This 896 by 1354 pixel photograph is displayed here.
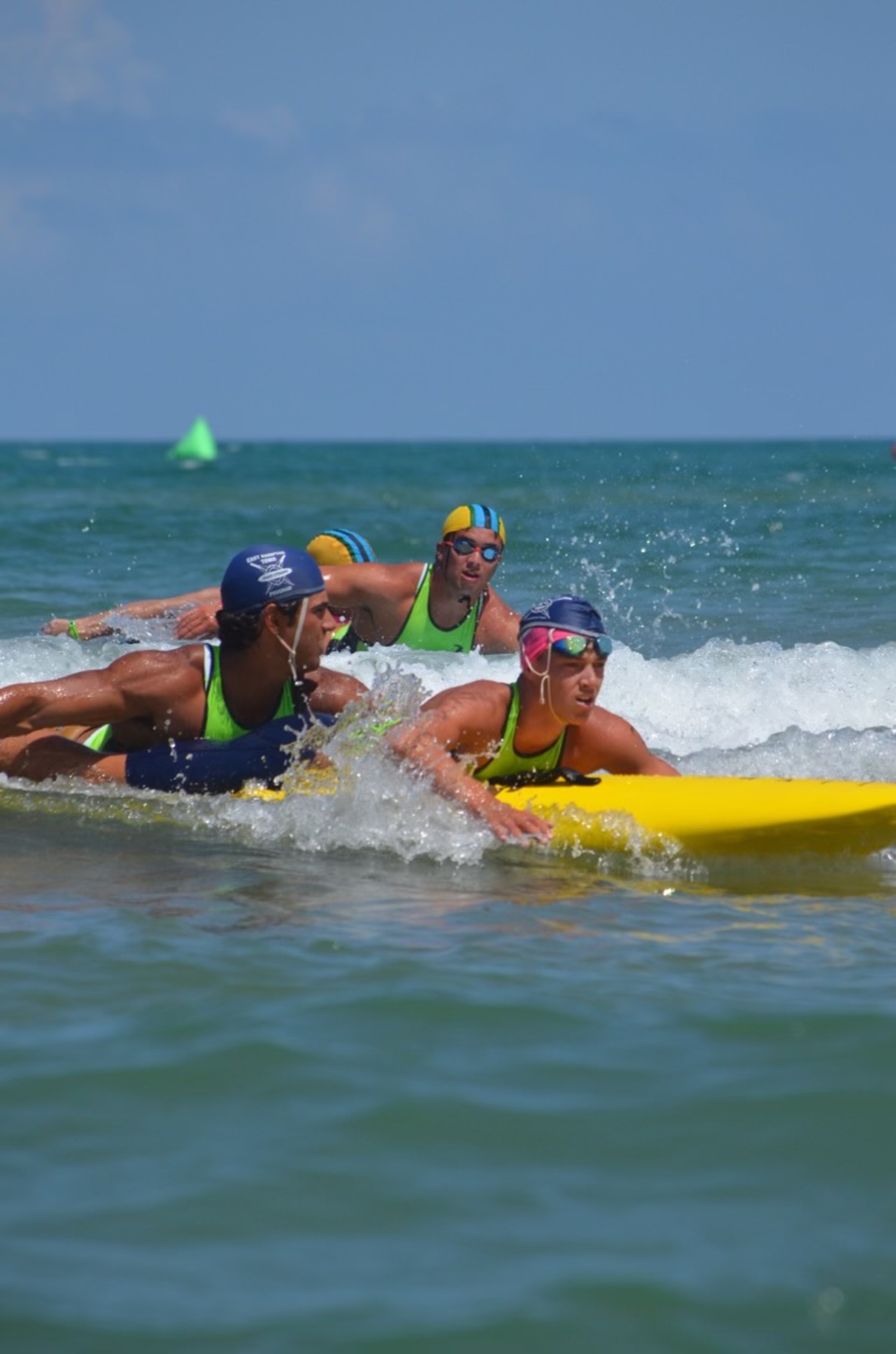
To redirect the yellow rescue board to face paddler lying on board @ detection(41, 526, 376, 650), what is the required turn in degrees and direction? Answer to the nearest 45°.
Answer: approximately 135° to its left

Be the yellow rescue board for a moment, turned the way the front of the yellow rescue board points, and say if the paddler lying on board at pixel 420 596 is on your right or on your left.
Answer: on your left

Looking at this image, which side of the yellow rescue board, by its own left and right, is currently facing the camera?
right
